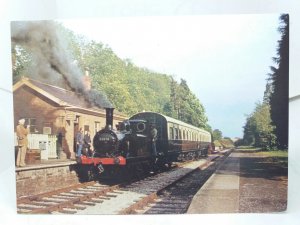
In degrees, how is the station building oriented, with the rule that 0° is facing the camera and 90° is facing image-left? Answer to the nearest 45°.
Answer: approximately 315°

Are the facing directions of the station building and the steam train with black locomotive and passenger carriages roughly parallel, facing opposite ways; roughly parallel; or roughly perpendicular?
roughly perpendicular

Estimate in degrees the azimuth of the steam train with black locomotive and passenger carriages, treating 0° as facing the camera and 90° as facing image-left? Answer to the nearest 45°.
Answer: approximately 45°
